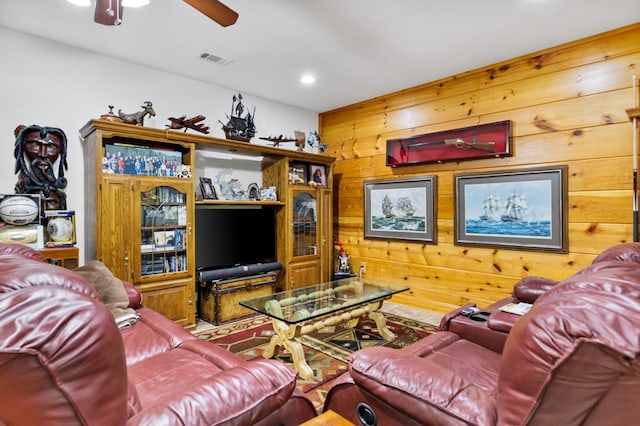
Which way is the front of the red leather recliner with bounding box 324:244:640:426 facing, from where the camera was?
facing away from the viewer and to the left of the viewer

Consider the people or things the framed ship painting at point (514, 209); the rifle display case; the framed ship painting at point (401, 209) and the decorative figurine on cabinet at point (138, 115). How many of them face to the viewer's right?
1

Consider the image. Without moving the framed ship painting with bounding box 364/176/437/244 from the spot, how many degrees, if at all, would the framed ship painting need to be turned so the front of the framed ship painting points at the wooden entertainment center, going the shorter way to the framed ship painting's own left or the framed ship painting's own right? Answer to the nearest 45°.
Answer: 0° — it already faces it

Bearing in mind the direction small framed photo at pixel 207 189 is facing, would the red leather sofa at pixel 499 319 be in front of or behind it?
in front

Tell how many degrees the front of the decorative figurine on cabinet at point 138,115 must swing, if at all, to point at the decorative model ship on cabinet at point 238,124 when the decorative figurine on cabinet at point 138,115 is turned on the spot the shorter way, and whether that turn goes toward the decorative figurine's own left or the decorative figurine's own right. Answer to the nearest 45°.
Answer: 0° — it already faces it

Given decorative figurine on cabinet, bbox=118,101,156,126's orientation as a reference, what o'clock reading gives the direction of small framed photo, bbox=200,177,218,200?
The small framed photo is roughly at 11 o'clock from the decorative figurine on cabinet.

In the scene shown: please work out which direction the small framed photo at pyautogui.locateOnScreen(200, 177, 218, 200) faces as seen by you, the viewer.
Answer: facing the viewer and to the right of the viewer

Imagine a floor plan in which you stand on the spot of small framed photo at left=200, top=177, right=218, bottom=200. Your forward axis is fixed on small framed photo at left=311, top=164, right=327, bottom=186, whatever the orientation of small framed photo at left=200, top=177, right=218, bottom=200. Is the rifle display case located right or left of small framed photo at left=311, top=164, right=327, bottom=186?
right
